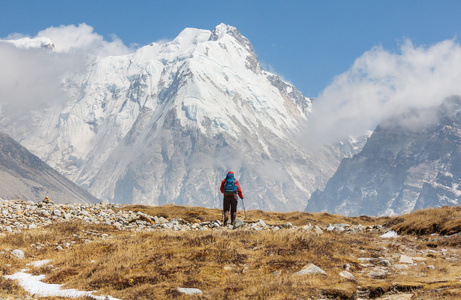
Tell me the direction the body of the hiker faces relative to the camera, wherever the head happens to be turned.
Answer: away from the camera

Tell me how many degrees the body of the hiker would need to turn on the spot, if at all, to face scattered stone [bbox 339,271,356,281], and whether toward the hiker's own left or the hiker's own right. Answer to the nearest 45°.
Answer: approximately 180°

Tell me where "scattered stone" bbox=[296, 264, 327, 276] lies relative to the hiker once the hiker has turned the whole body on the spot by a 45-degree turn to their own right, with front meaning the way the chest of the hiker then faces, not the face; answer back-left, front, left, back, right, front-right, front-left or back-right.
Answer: back-right

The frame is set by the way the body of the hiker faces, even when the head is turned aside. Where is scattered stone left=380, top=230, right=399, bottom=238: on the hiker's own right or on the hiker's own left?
on the hiker's own right

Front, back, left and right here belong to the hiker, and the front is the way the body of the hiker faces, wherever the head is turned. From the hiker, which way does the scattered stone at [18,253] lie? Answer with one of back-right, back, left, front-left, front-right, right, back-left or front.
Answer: back-left

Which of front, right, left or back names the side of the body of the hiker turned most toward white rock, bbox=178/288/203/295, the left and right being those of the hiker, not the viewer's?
back

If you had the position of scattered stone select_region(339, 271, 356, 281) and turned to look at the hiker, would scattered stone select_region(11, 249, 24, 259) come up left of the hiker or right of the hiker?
left
